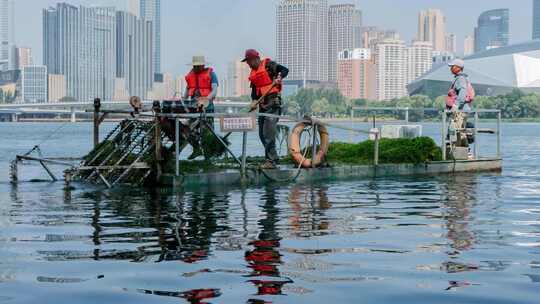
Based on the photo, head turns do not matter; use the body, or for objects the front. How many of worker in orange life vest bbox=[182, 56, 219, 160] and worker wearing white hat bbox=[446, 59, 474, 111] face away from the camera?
0

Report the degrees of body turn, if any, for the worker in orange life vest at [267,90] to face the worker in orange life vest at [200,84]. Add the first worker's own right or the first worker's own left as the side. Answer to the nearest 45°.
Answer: approximately 45° to the first worker's own right

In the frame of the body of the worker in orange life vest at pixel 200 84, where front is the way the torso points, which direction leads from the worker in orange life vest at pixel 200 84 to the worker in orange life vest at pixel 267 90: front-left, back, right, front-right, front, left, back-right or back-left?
back-left

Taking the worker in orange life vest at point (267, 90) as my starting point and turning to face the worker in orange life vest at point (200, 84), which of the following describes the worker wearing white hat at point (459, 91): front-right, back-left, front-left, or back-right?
back-right

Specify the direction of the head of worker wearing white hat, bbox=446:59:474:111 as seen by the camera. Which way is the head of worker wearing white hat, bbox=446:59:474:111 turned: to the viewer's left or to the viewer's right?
to the viewer's left

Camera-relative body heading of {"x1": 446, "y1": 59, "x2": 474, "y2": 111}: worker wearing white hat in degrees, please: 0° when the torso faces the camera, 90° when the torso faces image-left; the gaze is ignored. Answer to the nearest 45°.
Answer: approximately 90°

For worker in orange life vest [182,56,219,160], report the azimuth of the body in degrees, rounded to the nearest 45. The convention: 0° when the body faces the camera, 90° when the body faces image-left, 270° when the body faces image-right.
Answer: approximately 45°

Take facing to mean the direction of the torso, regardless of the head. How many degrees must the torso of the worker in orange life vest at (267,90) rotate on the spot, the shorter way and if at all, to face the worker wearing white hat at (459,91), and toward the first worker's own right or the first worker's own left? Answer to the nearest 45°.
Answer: approximately 180°

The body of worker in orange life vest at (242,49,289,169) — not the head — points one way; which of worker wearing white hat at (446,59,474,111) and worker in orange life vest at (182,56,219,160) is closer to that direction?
the worker in orange life vest

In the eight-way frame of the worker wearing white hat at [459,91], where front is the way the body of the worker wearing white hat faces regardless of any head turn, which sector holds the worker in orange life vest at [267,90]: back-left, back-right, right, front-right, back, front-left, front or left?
front-left

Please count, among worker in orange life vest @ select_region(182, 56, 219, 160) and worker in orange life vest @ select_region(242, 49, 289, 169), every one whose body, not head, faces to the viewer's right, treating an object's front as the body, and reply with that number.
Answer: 0
